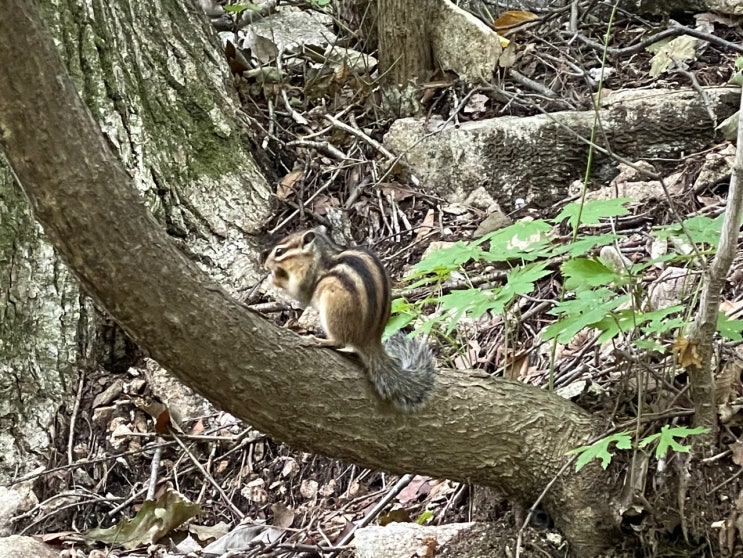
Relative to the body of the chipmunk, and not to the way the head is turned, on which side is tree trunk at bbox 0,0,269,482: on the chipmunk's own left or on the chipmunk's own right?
on the chipmunk's own right

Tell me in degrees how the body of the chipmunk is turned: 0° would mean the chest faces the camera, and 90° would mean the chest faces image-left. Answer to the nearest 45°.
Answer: approximately 90°

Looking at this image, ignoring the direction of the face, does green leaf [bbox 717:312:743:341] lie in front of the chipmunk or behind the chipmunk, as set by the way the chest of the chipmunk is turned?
behind

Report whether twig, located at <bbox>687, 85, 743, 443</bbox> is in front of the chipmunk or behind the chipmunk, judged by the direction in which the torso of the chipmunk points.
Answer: behind

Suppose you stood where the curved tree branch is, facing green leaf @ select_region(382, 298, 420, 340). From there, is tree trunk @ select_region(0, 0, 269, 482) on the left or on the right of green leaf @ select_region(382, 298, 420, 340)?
left

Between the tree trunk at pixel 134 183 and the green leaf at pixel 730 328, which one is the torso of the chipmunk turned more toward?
the tree trunk

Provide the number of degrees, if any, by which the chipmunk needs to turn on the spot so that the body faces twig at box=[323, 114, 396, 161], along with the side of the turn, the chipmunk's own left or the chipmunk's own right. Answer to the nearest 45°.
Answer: approximately 90° to the chipmunk's own right

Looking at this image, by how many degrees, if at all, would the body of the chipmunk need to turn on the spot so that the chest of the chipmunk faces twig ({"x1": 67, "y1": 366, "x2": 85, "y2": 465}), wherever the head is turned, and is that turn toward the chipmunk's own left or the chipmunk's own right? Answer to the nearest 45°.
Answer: approximately 45° to the chipmunk's own right
